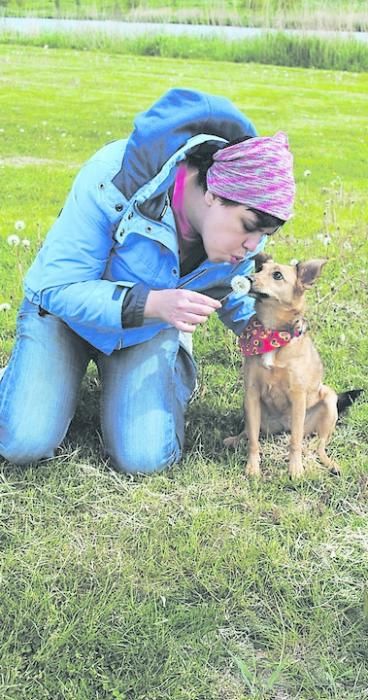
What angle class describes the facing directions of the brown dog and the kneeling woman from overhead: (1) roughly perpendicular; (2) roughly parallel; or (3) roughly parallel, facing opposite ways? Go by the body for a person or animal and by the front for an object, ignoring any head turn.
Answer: roughly perpendicular

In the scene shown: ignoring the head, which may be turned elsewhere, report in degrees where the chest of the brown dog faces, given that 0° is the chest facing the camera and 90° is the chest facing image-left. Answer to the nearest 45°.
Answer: approximately 45°

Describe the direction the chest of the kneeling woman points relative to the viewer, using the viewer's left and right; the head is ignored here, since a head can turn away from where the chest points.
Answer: facing the viewer and to the right of the viewer

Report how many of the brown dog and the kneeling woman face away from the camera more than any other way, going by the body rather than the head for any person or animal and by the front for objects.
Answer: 0
